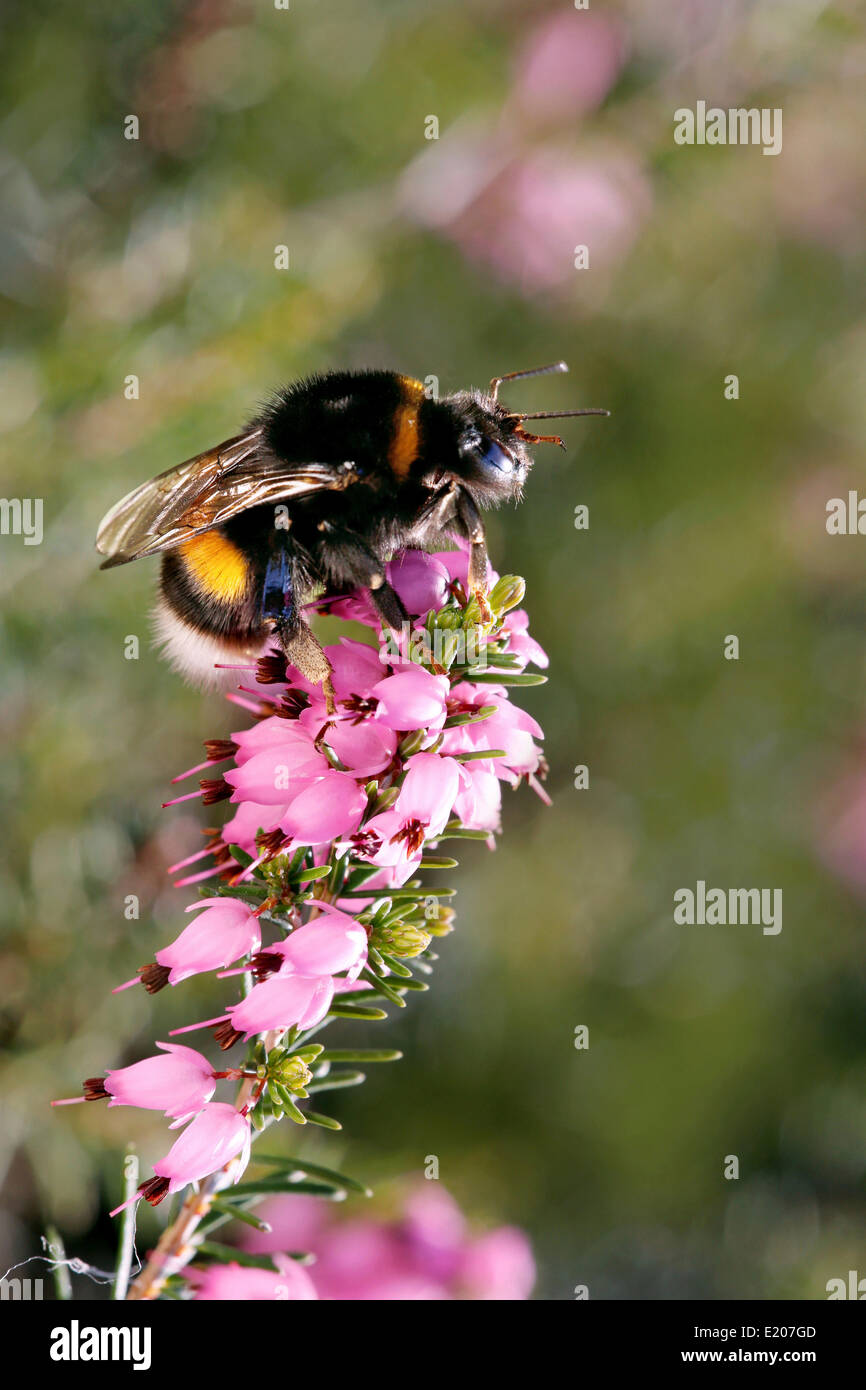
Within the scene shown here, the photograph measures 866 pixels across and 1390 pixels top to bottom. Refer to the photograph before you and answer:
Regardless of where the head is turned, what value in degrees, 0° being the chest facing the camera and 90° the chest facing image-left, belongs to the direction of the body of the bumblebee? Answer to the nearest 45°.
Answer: approximately 270°

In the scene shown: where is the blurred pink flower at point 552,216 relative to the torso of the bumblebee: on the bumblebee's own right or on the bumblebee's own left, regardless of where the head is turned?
on the bumblebee's own left
